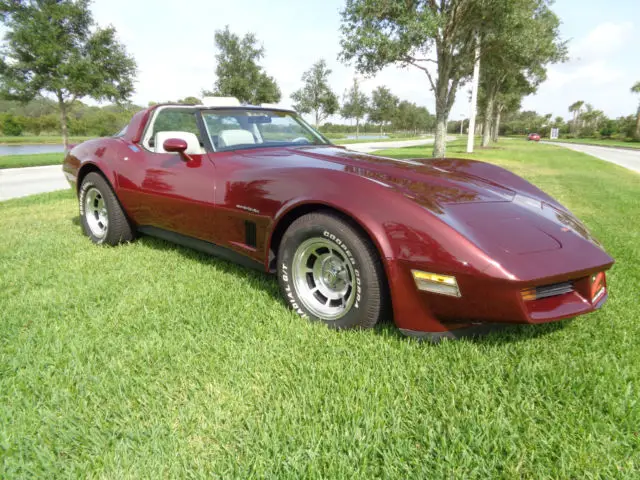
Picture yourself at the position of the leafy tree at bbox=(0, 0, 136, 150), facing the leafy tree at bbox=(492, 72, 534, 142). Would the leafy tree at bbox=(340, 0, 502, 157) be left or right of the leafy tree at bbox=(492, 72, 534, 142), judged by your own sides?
right

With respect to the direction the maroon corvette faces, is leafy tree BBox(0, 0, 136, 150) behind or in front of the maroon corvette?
behind

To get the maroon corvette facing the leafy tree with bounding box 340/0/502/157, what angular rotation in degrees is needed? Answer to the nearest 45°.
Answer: approximately 135° to its left

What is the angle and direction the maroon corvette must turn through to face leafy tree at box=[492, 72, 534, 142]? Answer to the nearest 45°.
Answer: approximately 135° to its left

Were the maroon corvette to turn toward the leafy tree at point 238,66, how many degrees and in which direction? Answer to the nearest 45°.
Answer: approximately 135° to its left

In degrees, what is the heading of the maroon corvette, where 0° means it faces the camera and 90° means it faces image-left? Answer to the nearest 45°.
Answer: approximately 315°

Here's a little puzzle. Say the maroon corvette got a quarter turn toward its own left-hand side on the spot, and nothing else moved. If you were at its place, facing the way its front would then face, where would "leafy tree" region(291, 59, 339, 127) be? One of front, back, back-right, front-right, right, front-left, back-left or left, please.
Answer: front-left
